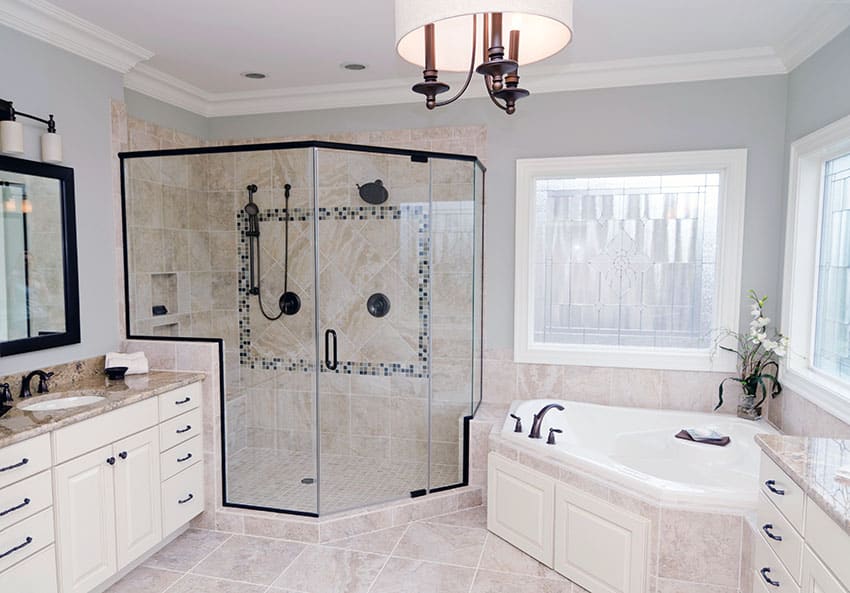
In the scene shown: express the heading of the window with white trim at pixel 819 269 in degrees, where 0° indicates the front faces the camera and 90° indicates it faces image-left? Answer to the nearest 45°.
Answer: approximately 45°

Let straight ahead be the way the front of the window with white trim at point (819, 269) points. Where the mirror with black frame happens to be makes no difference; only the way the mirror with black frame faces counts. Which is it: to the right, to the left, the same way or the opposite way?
the opposite way

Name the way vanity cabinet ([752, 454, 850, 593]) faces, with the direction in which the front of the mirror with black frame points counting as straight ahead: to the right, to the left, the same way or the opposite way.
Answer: the opposite way

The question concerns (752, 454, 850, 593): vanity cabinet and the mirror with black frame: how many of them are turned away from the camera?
0

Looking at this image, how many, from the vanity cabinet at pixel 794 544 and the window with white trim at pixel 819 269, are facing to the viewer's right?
0

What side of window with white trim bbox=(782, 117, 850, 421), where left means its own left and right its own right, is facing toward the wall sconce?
front

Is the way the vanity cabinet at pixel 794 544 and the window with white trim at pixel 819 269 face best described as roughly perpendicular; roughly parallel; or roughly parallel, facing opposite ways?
roughly parallel

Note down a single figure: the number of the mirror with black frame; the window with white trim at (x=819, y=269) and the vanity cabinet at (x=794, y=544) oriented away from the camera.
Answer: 0

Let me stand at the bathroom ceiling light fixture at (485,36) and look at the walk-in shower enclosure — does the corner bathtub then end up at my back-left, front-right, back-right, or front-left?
front-right

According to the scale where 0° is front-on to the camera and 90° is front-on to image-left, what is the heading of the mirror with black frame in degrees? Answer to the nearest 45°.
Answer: approximately 315°

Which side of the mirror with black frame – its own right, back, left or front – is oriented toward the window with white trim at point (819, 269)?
front

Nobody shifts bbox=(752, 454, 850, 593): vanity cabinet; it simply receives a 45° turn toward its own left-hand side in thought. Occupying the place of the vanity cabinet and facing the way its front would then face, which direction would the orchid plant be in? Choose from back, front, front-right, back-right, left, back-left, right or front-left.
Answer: back

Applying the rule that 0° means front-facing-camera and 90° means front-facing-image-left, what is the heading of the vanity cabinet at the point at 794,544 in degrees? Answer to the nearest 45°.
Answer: approximately 45°

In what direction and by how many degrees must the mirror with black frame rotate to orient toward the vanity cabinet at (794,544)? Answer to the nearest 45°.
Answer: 0° — it already faces it
